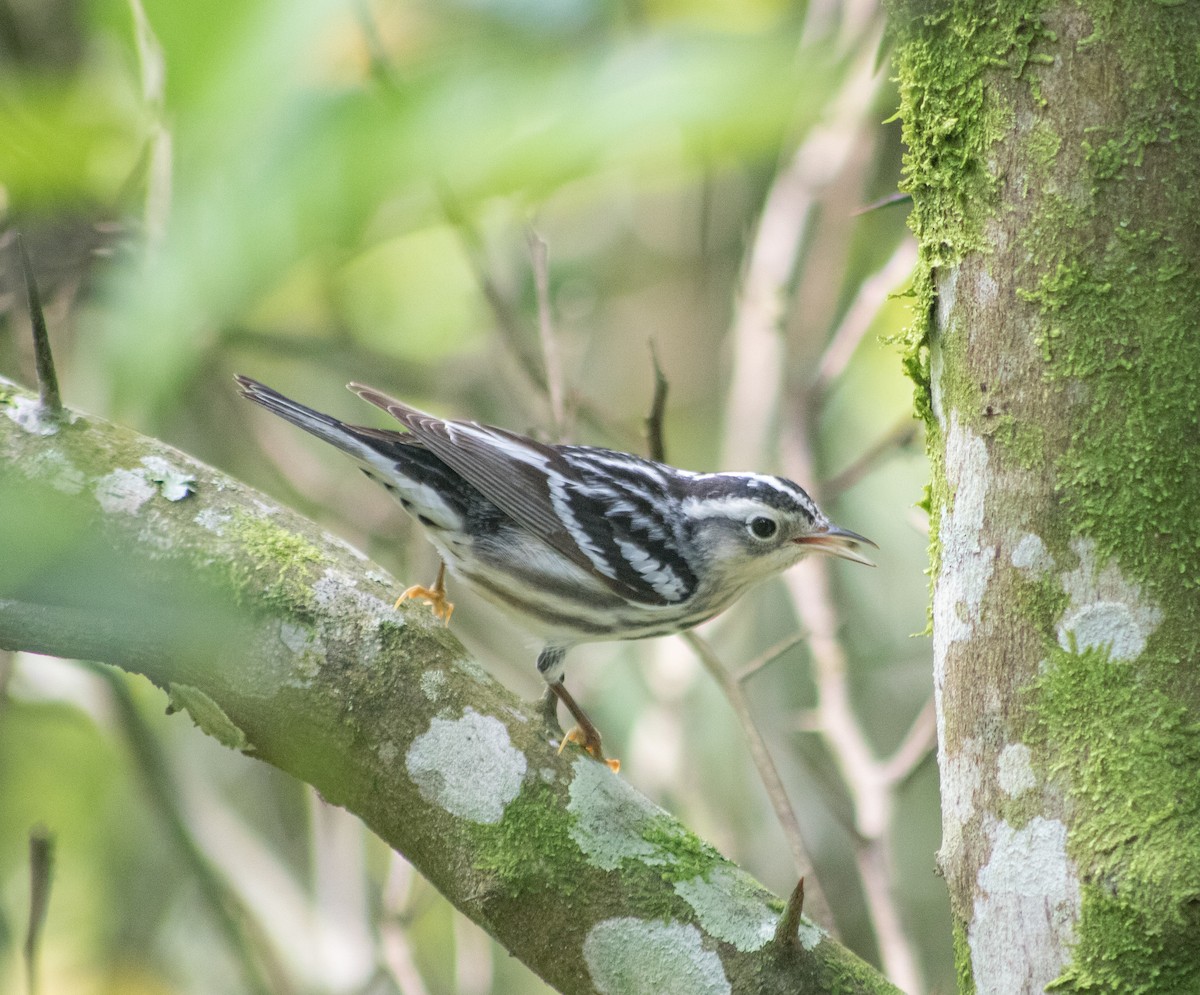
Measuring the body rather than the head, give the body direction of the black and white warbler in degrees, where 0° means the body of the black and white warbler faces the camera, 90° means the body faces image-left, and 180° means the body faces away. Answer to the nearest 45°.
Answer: approximately 270°

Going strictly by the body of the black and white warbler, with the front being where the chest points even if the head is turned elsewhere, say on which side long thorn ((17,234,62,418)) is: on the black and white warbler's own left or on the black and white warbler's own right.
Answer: on the black and white warbler's own right
